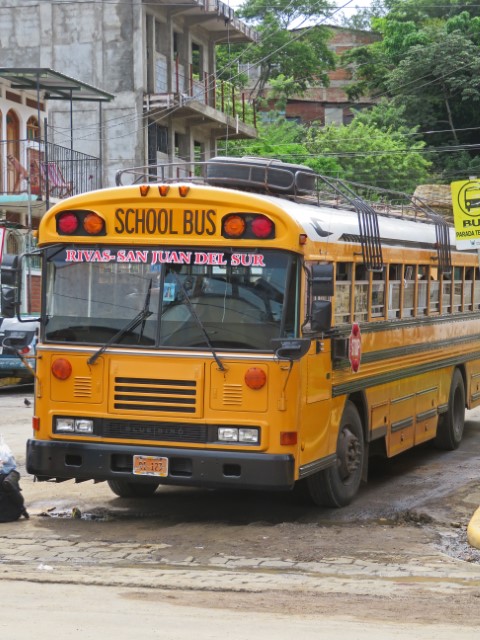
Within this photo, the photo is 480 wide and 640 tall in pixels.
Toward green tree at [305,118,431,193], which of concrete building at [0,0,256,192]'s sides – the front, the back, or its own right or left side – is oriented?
left

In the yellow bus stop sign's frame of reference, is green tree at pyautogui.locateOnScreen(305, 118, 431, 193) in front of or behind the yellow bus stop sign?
behind

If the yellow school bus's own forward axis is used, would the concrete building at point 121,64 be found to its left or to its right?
on its right

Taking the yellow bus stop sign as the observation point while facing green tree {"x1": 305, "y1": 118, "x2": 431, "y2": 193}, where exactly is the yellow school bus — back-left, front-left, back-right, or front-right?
back-left

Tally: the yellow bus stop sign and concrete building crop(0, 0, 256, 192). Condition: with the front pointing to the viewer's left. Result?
0

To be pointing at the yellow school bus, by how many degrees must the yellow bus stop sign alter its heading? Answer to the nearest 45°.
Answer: approximately 45° to its right

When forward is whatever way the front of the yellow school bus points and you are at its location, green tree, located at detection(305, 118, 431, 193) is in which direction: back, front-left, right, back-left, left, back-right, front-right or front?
back-right

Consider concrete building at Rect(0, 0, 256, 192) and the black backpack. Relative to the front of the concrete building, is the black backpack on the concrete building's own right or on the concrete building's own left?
on the concrete building's own right

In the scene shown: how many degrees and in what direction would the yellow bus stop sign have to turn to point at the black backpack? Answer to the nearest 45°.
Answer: approximately 45° to its right

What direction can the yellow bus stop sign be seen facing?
toward the camera

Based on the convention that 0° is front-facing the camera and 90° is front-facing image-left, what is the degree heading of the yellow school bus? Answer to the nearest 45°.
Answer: approximately 45°

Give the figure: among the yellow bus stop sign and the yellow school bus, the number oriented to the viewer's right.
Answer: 0
